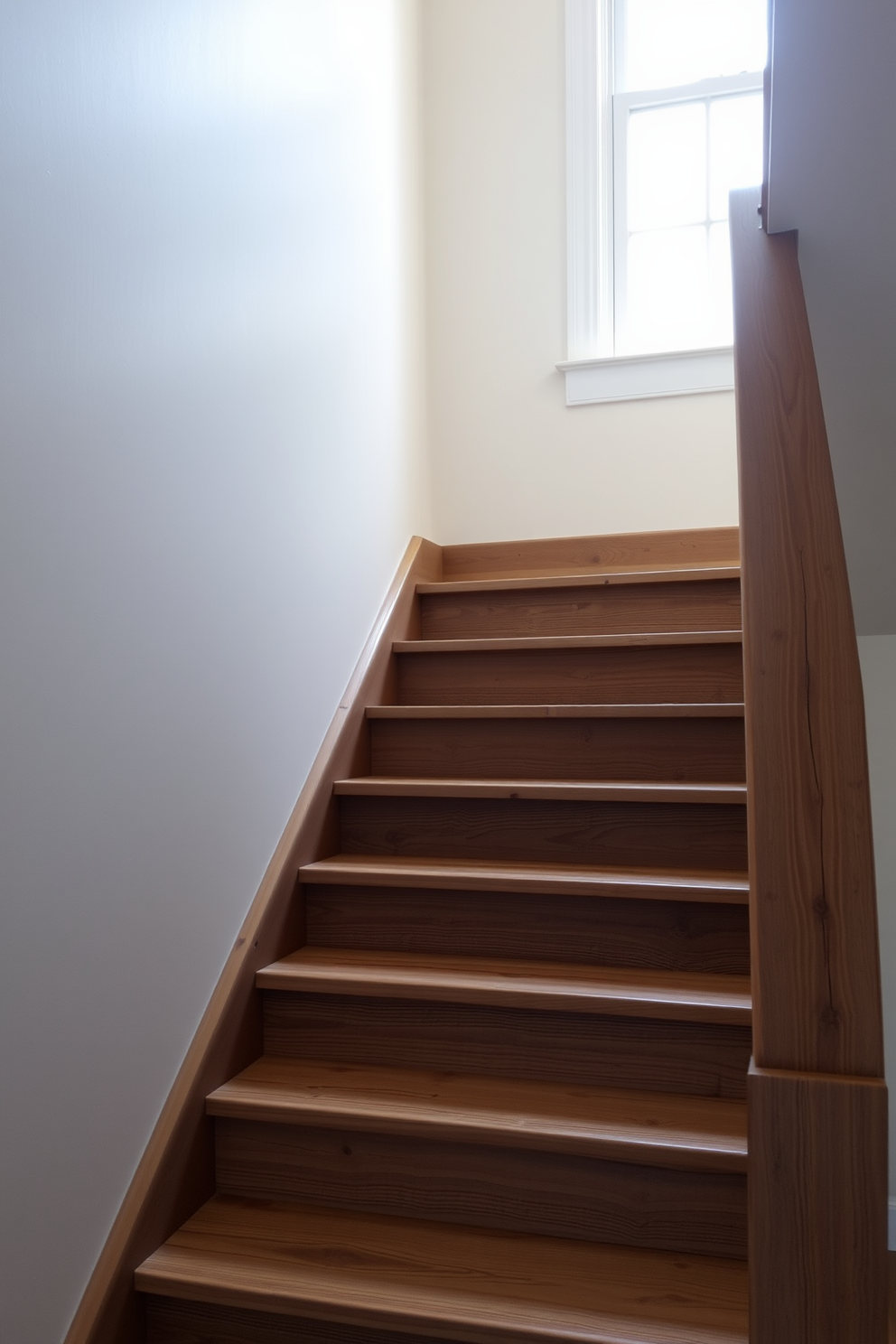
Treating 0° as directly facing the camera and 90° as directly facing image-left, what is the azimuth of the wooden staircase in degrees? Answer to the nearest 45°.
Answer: approximately 0°
